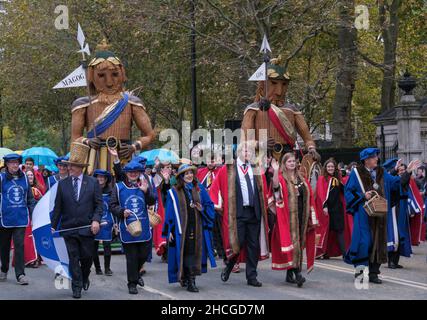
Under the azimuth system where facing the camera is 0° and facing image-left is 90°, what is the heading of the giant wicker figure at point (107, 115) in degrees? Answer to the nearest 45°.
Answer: approximately 0°

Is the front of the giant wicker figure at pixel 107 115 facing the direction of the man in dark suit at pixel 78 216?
yes

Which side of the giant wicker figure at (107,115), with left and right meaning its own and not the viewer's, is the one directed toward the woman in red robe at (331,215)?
left

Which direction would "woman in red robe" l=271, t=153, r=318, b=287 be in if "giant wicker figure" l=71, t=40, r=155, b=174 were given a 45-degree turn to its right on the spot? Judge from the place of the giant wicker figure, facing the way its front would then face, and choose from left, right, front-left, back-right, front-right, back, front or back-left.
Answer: left

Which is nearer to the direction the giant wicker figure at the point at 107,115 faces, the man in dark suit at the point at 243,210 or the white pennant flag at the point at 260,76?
the man in dark suit

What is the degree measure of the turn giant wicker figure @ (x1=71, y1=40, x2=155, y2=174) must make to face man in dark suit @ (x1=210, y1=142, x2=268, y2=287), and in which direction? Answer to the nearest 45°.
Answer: approximately 45° to its left

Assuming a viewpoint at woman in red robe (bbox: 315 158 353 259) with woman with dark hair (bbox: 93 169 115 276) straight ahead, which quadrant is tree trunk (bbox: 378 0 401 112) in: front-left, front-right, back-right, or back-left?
back-right

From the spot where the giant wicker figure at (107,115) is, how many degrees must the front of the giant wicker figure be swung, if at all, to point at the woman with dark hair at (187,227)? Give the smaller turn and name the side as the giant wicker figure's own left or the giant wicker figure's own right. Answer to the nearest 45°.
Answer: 0° — it already faces them

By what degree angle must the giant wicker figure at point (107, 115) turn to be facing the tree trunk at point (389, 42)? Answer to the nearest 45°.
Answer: approximately 135° to its left

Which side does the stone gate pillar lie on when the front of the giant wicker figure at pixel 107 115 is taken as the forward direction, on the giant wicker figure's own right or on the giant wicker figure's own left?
on the giant wicker figure's own left

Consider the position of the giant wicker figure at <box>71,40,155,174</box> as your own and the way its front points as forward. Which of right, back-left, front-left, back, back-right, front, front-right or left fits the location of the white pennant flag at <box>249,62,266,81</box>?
left
